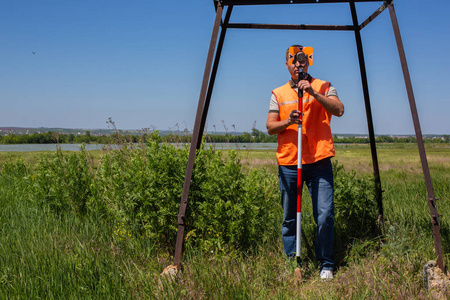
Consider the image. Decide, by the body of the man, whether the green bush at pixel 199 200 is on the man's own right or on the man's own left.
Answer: on the man's own right

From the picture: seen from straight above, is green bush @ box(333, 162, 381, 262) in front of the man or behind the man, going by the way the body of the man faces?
behind

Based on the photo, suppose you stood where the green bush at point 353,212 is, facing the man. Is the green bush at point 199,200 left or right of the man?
right

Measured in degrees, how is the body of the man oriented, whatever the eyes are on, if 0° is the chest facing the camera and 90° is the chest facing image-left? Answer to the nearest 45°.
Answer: approximately 0°
